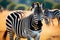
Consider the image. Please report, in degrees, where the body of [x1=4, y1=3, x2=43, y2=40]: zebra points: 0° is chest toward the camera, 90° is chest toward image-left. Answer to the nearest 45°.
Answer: approximately 315°
